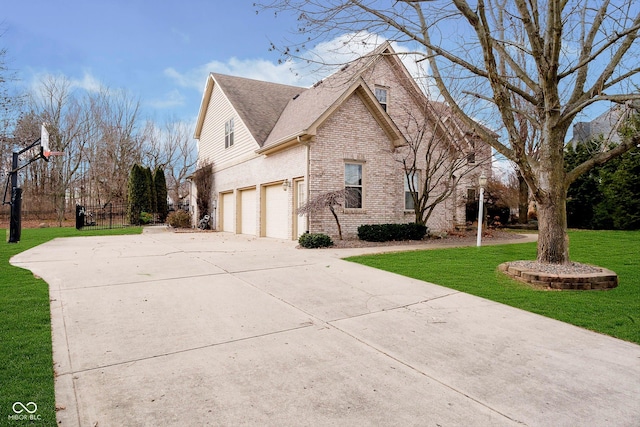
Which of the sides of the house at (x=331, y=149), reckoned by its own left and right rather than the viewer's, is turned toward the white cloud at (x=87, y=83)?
back

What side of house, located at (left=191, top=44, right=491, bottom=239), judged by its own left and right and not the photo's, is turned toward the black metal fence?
right

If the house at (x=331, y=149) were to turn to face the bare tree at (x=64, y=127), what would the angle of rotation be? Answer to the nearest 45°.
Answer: approximately 180°

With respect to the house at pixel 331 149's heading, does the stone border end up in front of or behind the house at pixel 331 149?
in front

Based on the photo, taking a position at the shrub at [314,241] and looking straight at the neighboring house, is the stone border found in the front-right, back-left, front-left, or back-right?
front-right

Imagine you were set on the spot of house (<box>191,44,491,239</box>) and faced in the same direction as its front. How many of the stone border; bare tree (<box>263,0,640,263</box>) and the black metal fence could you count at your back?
1

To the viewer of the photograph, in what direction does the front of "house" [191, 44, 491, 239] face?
facing the viewer and to the right of the viewer

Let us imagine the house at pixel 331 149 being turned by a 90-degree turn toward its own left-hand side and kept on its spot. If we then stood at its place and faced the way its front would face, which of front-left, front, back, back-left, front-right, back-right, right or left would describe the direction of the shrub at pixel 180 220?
left

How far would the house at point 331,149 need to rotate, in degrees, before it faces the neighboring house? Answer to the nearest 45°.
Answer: approximately 45° to its left

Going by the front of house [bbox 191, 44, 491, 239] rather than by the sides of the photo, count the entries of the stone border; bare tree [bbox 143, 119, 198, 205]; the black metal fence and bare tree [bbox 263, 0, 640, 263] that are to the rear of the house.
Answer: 2

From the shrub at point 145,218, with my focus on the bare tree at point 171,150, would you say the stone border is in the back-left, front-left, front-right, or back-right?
back-right
